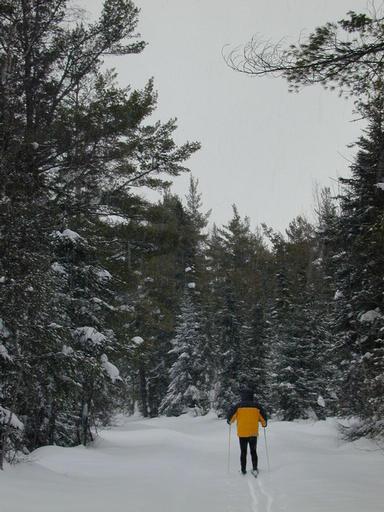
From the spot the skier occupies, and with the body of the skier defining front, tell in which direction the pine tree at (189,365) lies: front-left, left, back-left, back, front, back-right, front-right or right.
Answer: front

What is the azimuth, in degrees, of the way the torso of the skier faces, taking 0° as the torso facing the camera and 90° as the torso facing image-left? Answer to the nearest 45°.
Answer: approximately 180°
